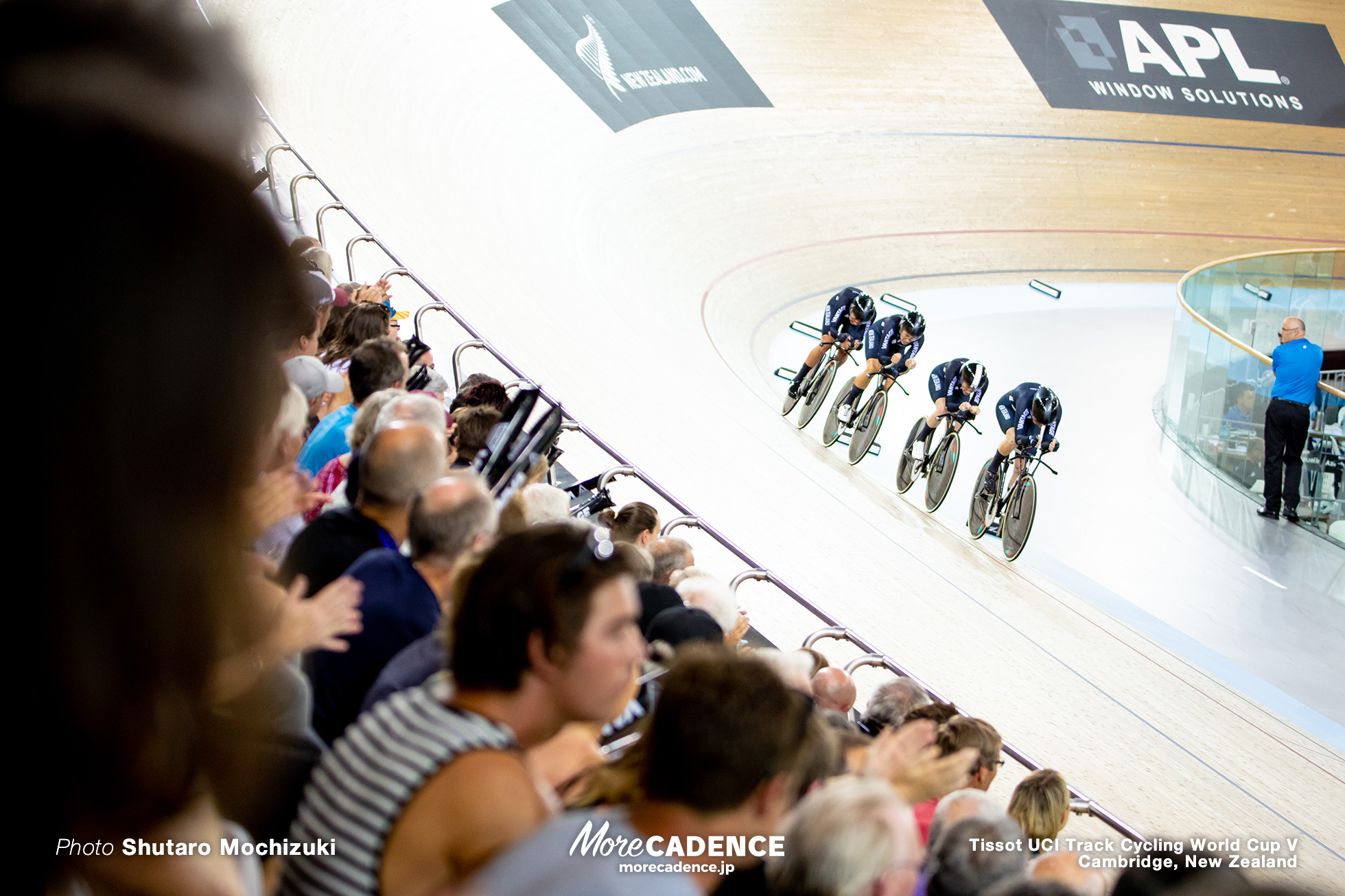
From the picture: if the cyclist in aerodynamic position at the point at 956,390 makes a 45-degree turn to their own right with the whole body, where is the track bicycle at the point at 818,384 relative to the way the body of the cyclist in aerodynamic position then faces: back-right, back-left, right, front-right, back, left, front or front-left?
back-right

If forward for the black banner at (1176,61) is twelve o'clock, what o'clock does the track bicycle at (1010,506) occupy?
The track bicycle is roughly at 12 o'clock from the black banner.

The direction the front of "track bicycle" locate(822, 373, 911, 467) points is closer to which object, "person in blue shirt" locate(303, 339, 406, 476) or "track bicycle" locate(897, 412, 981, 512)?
the track bicycle

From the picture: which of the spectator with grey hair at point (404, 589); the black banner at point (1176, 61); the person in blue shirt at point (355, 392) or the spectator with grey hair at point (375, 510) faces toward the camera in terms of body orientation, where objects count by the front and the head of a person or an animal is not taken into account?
the black banner

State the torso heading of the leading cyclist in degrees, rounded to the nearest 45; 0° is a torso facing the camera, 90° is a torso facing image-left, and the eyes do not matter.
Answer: approximately 315°

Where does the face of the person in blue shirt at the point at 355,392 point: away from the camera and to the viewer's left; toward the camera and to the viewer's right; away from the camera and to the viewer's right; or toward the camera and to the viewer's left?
away from the camera and to the viewer's right

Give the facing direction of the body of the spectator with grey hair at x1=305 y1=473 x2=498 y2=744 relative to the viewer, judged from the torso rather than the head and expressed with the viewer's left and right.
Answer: facing away from the viewer and to the right of the viewer

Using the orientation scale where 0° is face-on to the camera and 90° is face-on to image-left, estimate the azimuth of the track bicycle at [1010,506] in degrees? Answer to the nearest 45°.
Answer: approximately 315°

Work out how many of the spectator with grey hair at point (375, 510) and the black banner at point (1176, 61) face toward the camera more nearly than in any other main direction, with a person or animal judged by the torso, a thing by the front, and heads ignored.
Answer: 1
